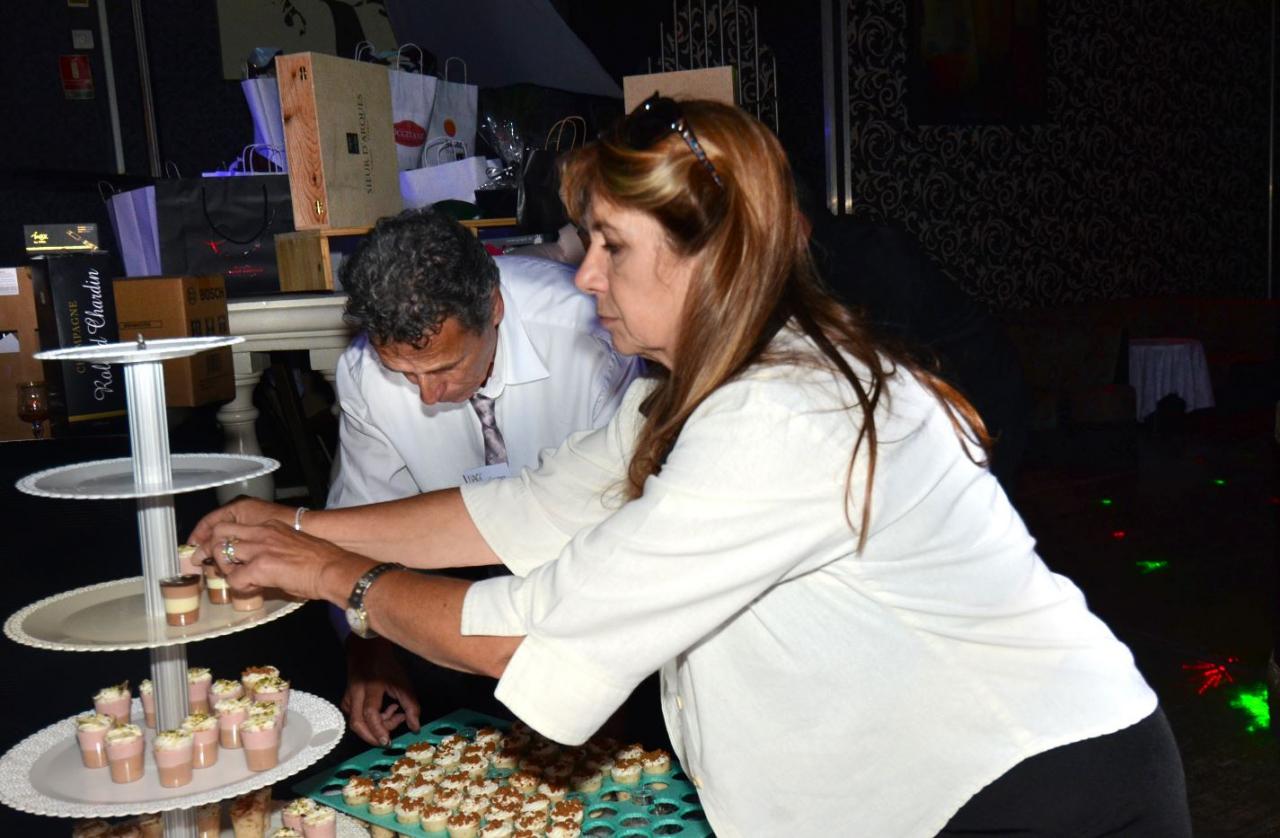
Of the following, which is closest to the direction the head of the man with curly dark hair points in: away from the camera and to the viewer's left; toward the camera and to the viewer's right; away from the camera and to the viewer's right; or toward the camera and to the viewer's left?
toward the camera and to the viewer's left

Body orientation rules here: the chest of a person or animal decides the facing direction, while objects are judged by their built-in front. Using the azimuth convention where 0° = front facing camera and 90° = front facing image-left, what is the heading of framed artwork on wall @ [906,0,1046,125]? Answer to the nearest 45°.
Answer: approximately 0°

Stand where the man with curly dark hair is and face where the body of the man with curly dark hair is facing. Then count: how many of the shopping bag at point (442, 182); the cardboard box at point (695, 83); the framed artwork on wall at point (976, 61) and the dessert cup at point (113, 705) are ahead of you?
1

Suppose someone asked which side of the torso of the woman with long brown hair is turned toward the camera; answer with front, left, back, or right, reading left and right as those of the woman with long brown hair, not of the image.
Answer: left

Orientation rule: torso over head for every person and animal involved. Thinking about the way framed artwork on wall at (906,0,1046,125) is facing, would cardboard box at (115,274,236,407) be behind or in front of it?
in front

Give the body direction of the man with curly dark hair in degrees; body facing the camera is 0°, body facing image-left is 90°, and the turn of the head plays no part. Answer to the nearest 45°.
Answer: approximately 45°

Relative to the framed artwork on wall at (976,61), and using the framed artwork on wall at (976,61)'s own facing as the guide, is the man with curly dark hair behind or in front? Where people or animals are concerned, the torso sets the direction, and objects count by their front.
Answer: in front

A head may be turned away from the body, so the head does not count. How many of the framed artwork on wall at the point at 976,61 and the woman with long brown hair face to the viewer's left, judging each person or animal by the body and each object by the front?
1

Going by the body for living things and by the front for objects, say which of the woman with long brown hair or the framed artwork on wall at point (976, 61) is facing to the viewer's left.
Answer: the woman with long brown hair

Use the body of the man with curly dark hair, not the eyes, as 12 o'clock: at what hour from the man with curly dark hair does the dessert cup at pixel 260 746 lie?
The dessert cup is roughly at 1 o'clock from the man with curly dark hair.

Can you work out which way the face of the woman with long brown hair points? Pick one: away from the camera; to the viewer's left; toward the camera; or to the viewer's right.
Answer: to the viewer's left
